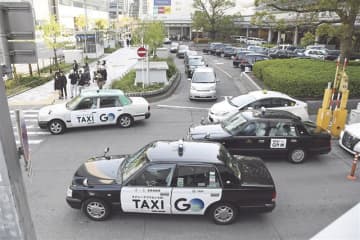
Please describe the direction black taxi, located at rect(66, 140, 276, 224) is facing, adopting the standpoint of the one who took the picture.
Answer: facing to the left of the viewer

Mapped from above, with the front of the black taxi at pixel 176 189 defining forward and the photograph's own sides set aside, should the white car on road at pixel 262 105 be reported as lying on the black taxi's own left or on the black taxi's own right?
on the black taxi's own right

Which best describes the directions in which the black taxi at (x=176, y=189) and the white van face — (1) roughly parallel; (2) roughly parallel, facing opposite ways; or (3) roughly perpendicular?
roughly perpendicular

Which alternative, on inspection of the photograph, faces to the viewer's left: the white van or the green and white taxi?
the green and white taxi

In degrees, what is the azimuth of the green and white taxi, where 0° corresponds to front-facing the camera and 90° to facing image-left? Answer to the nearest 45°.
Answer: approximately 90°

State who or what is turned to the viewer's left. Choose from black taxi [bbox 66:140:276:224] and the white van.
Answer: the black taxi

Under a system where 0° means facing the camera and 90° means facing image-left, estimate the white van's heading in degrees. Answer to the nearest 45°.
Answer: approximately 0°

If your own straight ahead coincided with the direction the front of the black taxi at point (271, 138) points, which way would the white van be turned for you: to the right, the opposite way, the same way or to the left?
to the left

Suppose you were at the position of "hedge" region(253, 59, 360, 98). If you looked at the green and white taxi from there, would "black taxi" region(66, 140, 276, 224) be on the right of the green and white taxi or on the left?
left

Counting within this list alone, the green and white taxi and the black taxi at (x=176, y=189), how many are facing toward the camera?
0

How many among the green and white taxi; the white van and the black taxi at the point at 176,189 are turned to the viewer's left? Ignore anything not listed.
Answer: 2

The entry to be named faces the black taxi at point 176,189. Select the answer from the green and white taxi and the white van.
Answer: the white van

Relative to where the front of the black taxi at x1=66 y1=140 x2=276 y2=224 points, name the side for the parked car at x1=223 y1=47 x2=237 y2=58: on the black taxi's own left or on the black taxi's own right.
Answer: on the black taxi's own right

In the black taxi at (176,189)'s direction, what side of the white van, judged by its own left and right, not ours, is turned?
front

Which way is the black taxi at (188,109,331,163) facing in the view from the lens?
facing to the left of the viewer
